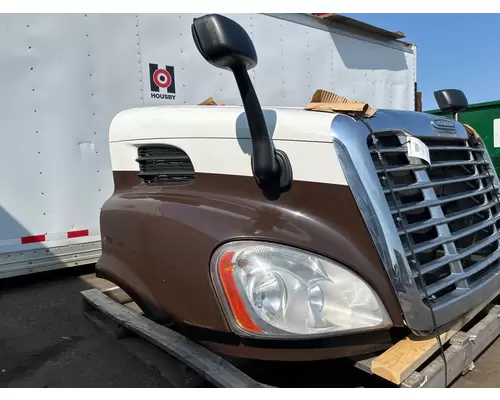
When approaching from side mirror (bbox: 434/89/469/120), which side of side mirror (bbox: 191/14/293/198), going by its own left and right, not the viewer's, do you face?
right

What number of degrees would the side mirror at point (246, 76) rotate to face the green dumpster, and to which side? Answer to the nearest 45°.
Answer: approximately 90° to its right

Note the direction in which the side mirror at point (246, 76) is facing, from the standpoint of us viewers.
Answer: facing away from the viewer and to the left of the viewer

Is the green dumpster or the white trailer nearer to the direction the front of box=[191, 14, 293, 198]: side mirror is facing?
the white trailer
